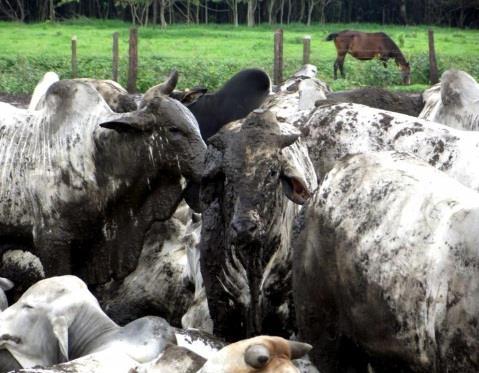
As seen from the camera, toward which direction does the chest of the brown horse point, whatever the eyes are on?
to the viewer's right

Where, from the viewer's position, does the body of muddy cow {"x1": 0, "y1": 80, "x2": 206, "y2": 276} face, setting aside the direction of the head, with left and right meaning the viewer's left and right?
facing to the right of the viewer

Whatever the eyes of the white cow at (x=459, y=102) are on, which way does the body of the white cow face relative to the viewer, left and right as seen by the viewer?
facing to the left of the viewer

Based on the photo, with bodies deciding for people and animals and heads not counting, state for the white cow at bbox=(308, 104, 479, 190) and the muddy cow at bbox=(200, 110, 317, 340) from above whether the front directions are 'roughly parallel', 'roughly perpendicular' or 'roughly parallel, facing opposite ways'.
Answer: roughly perpendicular

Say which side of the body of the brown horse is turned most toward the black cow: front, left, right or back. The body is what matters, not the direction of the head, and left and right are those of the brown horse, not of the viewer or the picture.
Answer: right

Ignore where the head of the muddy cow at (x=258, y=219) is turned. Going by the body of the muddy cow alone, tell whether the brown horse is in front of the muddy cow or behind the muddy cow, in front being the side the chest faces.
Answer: behind
